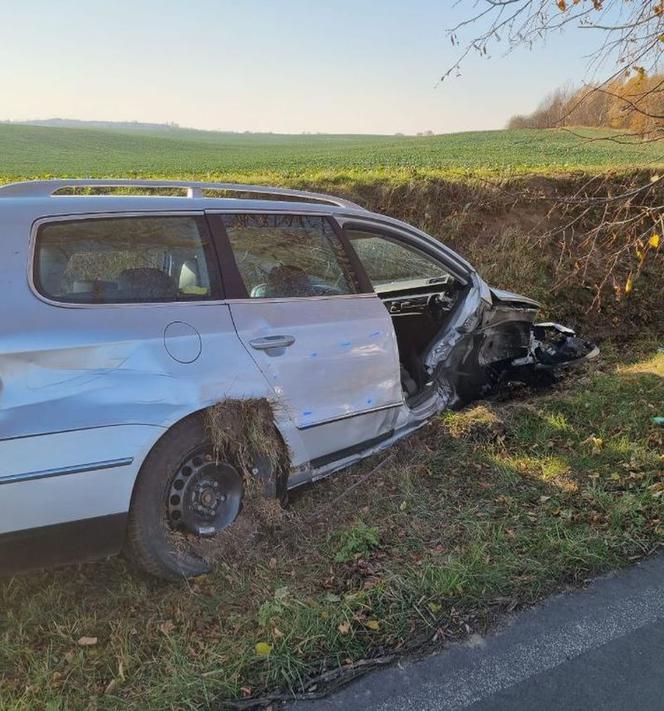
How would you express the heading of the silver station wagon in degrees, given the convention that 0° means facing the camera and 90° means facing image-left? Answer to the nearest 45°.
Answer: approximately 225°
